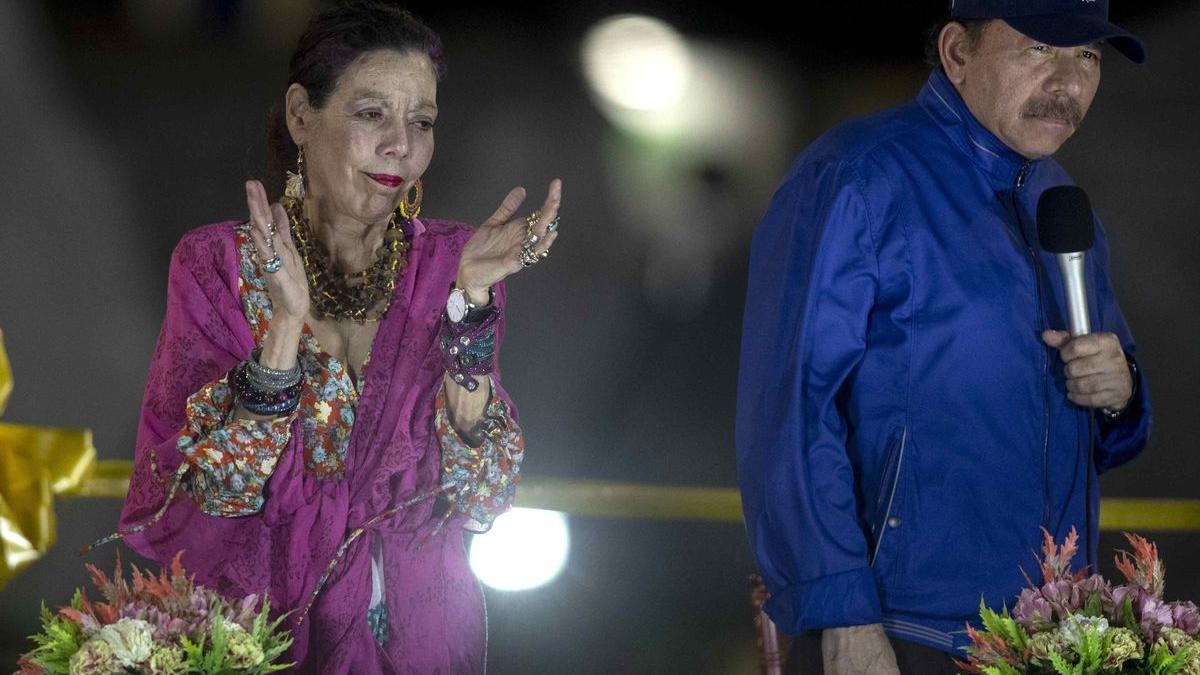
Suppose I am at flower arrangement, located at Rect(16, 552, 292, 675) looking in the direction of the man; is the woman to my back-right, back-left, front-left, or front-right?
front-left

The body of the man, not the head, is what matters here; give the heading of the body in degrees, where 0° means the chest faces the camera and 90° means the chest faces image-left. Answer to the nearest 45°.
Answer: approximately 315°

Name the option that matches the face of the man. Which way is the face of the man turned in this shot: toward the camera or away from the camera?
toward the camera

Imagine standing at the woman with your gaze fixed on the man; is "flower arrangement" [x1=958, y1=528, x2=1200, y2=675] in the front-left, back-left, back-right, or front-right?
front-right

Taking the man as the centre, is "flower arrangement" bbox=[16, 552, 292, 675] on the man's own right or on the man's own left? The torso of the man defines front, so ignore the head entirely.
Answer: on the man's own right

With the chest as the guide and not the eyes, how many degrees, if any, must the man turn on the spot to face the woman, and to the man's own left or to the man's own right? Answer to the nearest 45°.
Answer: approximately 135° to the man's own right
